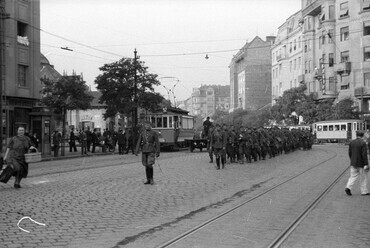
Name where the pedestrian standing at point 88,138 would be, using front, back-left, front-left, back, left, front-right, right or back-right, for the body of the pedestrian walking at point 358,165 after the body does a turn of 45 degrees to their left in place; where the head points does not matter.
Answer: front-left

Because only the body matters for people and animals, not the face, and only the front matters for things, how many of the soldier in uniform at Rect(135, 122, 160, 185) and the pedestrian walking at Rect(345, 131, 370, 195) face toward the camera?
1

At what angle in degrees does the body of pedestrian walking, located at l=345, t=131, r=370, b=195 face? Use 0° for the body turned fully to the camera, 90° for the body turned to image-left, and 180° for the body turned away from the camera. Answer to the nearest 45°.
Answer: approximately 225°

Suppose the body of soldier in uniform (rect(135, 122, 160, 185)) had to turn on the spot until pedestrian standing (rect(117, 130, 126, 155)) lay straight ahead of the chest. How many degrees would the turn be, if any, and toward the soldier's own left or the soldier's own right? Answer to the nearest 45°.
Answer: approximately 180°

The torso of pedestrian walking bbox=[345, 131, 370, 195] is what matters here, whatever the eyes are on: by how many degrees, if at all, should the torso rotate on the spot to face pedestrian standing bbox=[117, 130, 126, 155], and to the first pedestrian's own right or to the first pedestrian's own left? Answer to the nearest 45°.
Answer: approximately 90° to the first pedestrian's own left

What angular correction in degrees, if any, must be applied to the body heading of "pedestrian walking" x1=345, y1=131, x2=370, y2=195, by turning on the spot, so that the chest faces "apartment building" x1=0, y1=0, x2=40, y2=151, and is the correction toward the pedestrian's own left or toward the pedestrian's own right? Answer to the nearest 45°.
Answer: approximately 90° to the pedestrian's own left

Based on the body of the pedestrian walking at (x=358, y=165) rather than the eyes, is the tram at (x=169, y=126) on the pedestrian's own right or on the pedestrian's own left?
on the pedestrian's own left

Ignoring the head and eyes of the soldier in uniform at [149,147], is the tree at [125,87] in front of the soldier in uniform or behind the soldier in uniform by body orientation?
behind

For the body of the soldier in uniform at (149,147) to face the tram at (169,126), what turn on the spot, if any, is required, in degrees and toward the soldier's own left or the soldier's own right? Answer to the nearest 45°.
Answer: approximately 180°

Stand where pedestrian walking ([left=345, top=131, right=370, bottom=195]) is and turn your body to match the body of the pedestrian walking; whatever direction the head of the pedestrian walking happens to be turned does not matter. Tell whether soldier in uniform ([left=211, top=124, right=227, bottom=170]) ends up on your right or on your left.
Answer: on your left

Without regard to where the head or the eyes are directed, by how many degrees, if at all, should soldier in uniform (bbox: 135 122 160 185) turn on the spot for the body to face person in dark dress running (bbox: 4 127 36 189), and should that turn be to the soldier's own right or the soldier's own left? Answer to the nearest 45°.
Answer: approximately 90° to the soldier's own right
